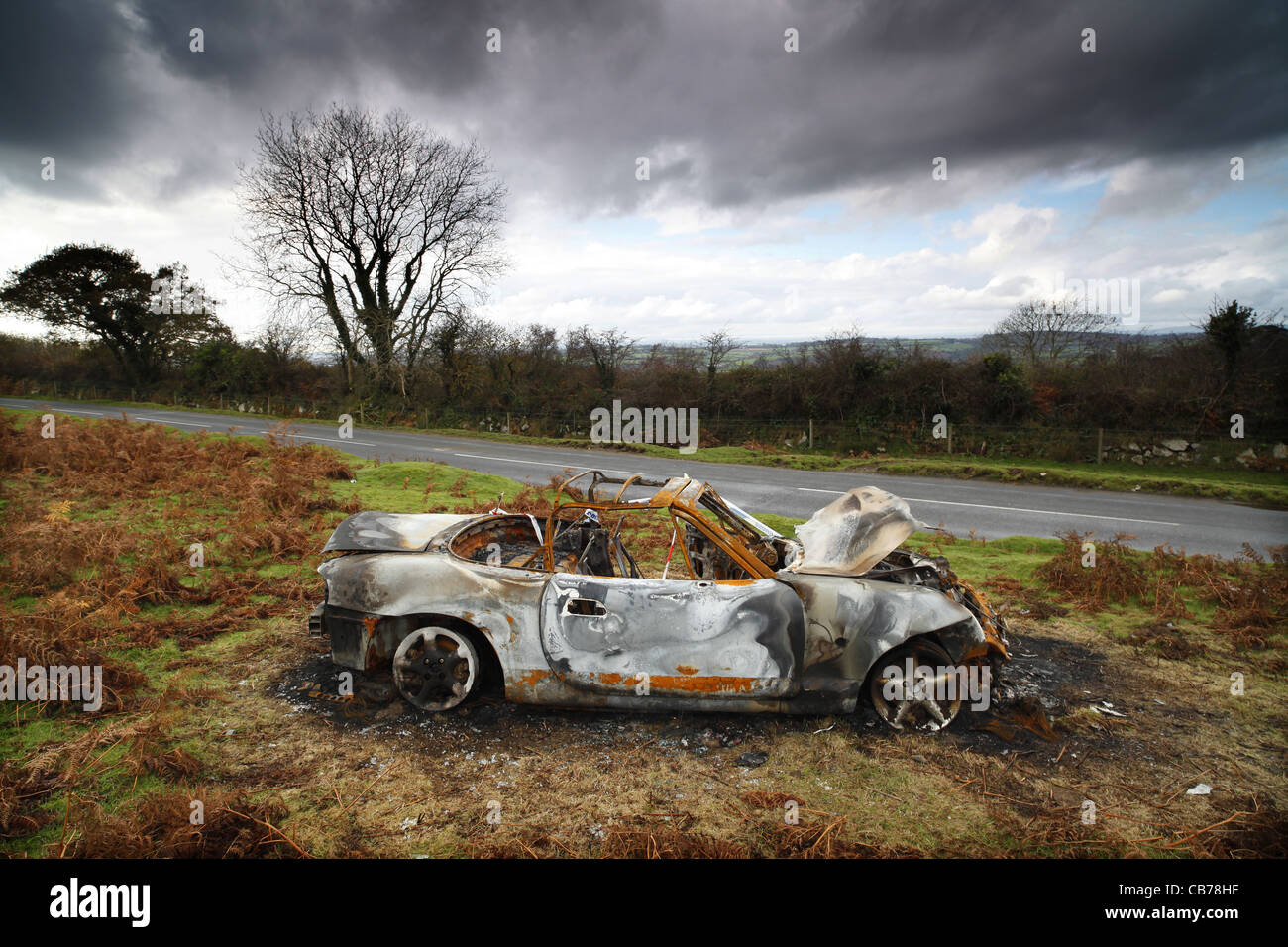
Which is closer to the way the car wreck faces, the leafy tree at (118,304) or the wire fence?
the wire fence

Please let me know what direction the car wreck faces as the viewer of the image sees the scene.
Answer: facing to the right of the viewer

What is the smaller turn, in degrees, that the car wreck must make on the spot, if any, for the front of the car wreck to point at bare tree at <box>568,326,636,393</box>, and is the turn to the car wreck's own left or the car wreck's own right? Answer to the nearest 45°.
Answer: approximately 90° to the car wreck's own left

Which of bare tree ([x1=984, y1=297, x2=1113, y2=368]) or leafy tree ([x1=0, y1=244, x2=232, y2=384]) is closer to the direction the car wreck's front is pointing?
the bare tree

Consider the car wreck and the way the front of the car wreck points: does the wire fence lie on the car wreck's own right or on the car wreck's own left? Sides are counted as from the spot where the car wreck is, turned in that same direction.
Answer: on the car wreck's own left
